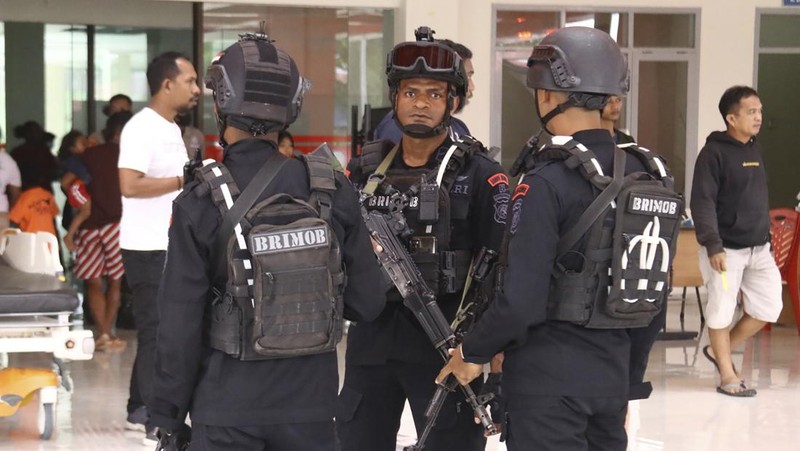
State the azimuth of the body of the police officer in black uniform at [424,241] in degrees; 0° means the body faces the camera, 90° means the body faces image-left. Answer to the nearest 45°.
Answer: approximately 0°

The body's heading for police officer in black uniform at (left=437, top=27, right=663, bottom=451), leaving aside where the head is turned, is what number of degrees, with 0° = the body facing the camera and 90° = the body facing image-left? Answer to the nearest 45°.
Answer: approximately 135°

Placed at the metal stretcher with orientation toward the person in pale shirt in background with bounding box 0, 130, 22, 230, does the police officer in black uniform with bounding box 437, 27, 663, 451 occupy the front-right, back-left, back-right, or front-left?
back-right

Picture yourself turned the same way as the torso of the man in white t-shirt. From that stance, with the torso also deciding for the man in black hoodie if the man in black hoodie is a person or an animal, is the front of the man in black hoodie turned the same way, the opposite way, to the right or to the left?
to the right

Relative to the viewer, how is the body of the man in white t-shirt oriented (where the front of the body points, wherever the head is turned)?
to the viewer's right

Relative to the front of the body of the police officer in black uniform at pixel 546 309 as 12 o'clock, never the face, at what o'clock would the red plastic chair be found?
The red plastic chair is roughly at 2 o'clock from the police officer in black uniform.

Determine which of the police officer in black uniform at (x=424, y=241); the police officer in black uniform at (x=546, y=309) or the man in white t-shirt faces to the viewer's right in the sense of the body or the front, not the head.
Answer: the man in white t-shirt

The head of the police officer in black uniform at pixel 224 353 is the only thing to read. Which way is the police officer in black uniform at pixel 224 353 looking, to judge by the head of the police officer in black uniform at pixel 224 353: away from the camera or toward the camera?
away from the camera

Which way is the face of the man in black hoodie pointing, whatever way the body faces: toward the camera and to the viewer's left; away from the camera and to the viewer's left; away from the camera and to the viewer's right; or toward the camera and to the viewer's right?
toward the camera and to the viewer's right

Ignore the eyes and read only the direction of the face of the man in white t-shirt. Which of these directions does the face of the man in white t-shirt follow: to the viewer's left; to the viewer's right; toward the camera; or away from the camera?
to the viewer's right
